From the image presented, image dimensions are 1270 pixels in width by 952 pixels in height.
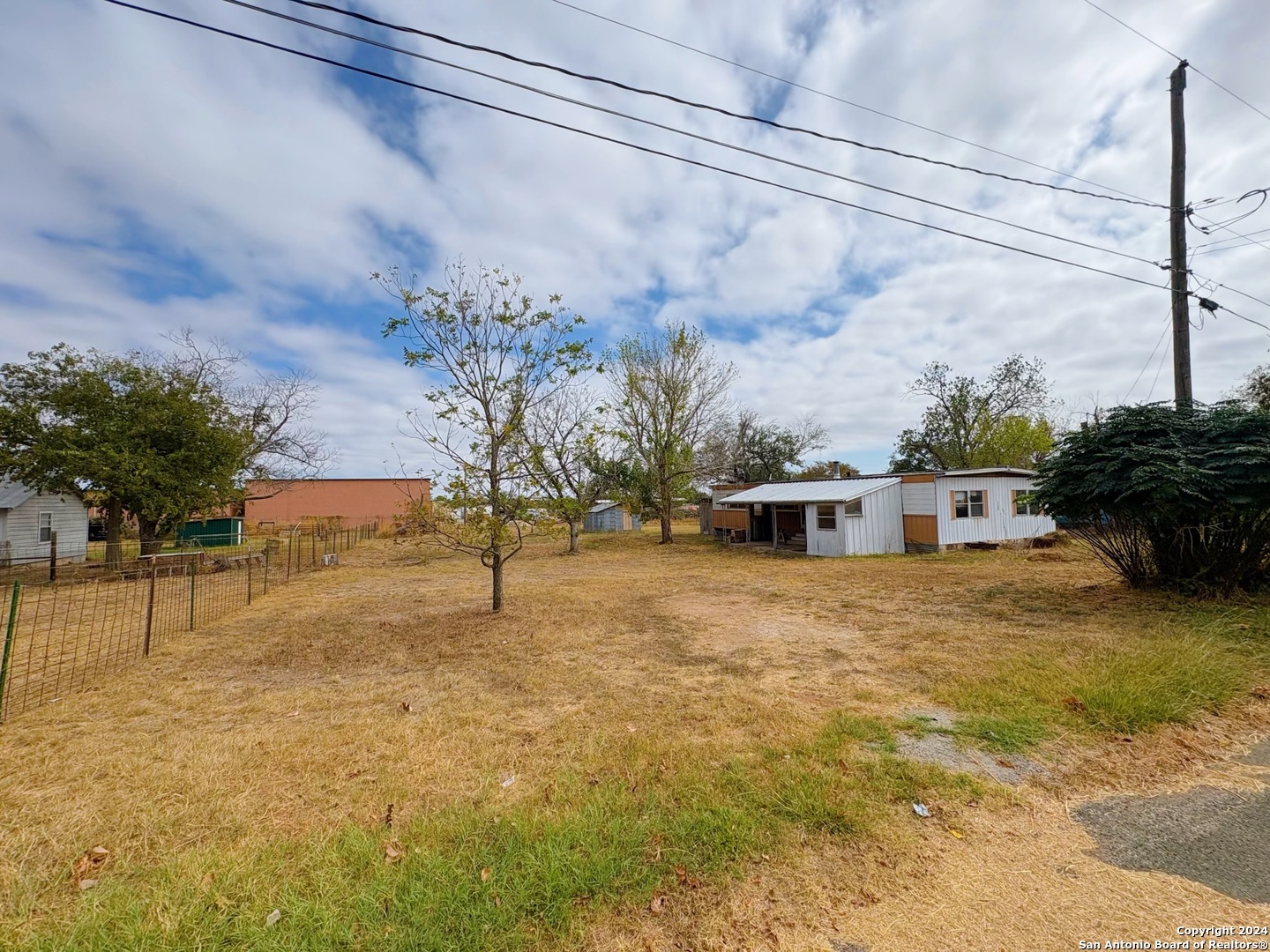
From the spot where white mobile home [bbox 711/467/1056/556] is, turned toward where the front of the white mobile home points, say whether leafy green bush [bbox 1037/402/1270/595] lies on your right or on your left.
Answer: on your left

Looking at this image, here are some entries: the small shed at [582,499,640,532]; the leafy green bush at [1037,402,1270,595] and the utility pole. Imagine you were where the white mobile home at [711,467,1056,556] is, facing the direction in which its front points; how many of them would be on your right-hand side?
1

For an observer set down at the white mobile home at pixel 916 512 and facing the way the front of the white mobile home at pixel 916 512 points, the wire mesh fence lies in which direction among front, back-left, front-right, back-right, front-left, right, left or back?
front

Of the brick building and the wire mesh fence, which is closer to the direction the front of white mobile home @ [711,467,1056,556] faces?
the wire mesh fence

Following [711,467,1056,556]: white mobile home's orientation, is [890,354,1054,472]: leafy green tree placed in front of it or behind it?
behind

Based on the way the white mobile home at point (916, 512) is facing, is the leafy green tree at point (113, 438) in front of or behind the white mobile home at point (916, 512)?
in front

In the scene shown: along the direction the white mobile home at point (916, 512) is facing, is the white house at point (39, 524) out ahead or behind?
ahead

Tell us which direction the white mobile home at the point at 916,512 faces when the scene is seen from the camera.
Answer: facing the viewer and to the left of the viewer

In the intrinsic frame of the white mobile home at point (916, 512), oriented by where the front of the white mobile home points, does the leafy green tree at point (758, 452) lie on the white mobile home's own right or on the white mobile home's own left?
on the white mobile home's own right

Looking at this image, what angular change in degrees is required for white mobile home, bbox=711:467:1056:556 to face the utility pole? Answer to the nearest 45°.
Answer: approximately 45° to its left

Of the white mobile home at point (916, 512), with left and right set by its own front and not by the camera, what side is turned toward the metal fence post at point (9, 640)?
front

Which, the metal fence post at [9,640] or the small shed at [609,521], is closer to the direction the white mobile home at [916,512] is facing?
the metal fence post

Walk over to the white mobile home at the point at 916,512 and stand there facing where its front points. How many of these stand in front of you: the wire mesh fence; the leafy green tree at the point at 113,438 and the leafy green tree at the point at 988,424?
2

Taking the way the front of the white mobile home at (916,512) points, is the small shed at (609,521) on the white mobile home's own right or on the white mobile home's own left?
on the white mobile home's own right
